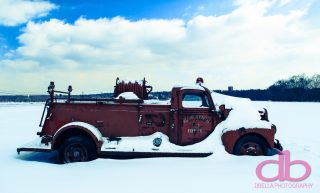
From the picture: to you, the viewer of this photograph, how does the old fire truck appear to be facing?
facing to the right of the viewer
